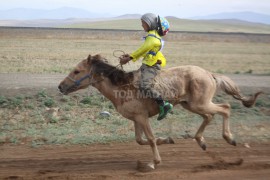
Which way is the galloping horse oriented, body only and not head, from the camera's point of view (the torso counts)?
to the viewer's left
